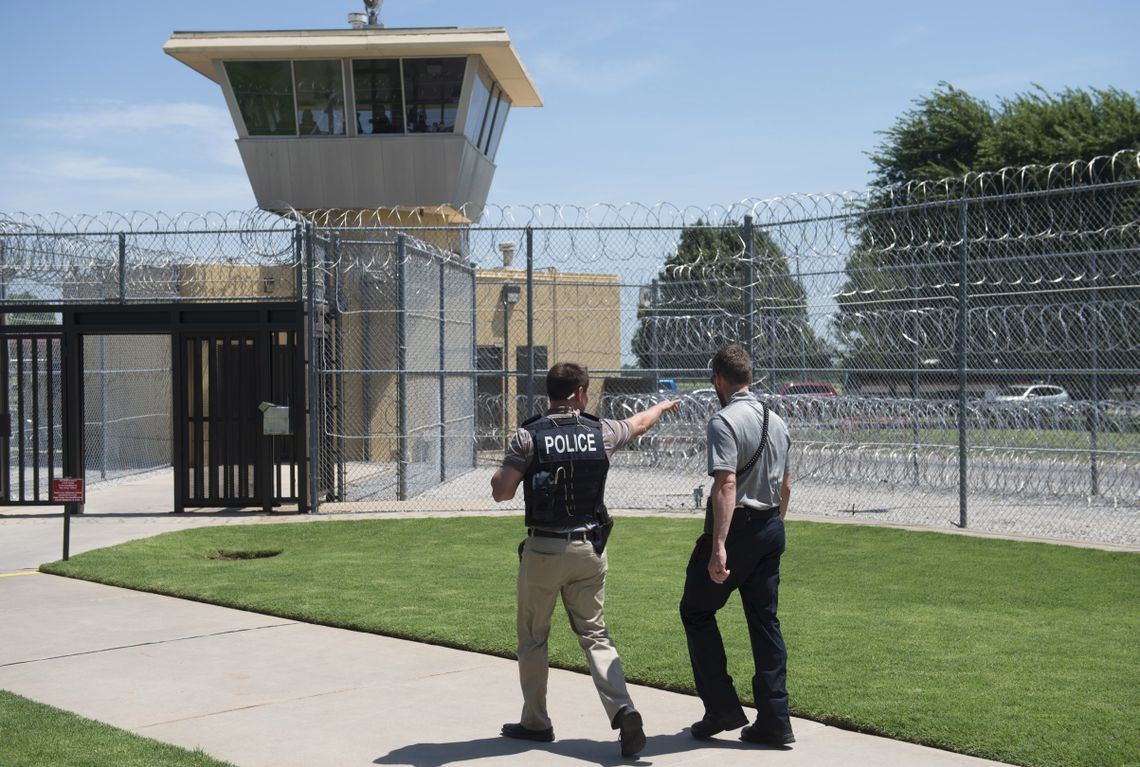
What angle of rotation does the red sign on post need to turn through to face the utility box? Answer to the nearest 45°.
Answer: approximately 135° to its left

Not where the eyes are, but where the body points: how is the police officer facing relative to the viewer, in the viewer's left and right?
facing away from the viewer

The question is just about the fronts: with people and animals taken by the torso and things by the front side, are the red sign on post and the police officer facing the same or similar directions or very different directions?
very different directions

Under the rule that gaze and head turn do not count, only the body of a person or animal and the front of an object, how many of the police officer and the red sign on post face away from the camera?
1

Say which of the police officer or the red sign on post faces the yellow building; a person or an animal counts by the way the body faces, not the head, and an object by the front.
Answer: the police officer

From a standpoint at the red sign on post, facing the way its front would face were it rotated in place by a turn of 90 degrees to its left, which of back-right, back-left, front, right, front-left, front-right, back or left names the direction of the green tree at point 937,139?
front-left

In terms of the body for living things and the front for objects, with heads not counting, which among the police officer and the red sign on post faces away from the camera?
the police officer

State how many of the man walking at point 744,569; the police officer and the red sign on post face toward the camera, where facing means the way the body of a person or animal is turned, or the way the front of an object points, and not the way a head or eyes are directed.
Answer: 1

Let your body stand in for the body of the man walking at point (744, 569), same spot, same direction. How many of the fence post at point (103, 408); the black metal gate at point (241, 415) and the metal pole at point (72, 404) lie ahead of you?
3

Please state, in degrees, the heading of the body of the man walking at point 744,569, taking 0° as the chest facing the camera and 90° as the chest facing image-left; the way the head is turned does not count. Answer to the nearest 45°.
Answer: approximately 135°

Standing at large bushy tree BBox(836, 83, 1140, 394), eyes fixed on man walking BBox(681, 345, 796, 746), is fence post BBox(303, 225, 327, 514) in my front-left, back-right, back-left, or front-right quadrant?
front-right

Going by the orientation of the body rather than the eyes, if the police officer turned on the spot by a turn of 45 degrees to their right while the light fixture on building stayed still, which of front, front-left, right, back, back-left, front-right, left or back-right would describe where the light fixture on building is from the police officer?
front-left

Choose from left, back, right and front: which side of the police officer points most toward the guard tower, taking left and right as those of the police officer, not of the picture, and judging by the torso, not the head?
front

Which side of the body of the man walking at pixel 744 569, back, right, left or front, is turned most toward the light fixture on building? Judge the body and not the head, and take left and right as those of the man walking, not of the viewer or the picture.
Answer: front

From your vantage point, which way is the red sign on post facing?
toward the camera

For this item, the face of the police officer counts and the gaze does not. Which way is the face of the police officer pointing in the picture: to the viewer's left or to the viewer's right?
to the viewer's right

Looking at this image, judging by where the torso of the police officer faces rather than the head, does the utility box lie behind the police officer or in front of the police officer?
in front
